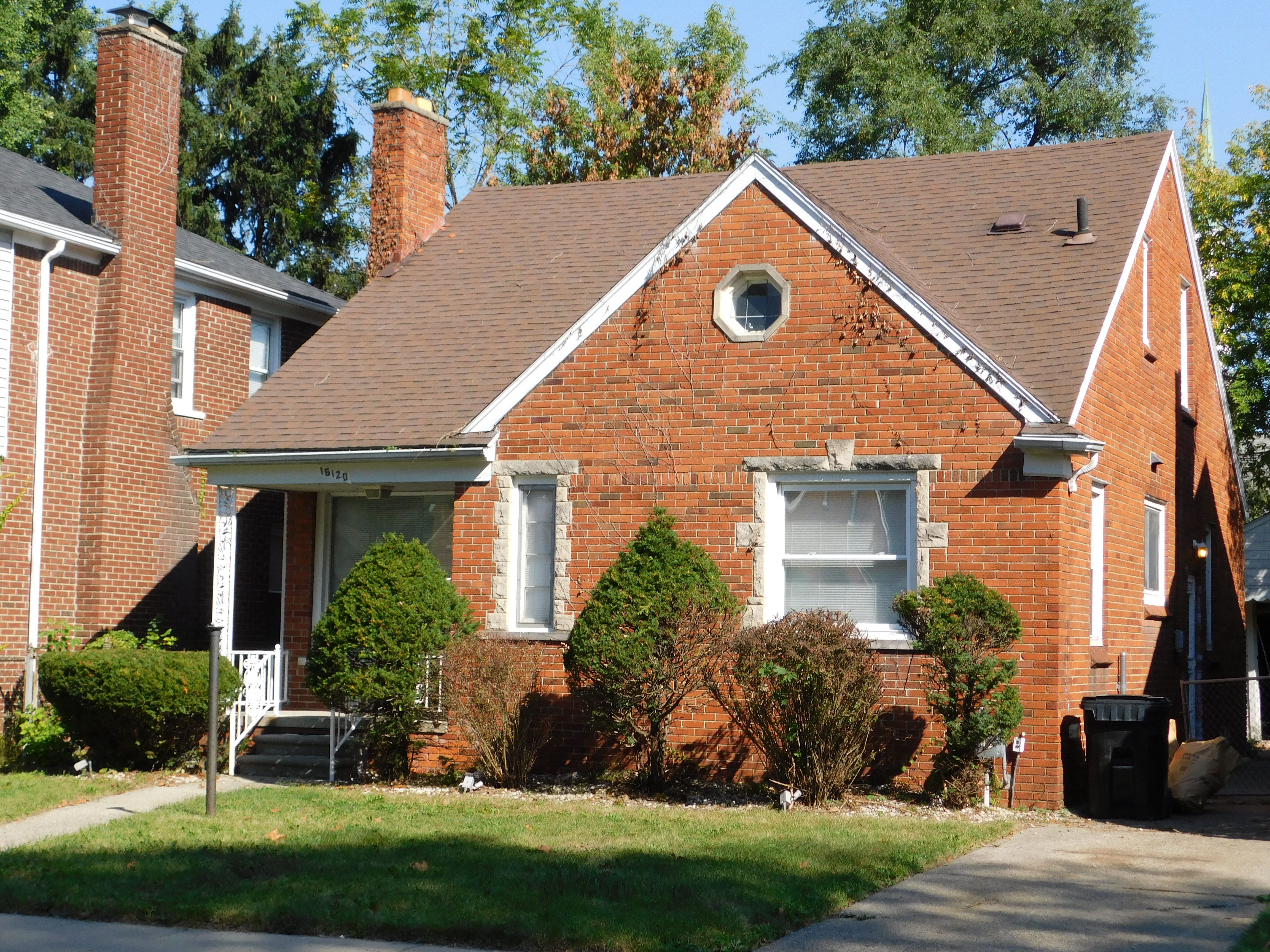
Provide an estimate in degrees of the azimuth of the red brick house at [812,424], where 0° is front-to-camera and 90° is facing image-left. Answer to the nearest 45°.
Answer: approximately 0°

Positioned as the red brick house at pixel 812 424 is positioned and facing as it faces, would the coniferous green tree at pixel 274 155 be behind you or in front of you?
behind

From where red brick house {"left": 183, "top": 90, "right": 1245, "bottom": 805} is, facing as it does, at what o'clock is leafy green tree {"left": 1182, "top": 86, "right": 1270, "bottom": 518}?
The leafy green tree is roughly at 7 o'clock from the red brick house.

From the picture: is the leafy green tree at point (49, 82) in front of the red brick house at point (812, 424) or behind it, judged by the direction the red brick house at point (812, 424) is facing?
behind

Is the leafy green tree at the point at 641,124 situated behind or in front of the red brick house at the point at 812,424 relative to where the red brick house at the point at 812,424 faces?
behind

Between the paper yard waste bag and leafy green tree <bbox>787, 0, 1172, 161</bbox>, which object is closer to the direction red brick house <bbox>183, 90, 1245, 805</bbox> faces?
the paper yard waste bag

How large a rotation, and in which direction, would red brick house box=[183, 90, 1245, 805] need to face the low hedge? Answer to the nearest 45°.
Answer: approximately 90° to its right

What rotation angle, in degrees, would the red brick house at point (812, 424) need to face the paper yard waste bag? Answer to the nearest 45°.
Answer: approximately 90° to its left

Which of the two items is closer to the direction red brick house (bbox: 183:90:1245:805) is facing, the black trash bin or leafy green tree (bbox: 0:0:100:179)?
the black trash bin

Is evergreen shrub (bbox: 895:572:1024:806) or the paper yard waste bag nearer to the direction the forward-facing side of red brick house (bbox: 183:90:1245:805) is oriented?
the evergreen shrub

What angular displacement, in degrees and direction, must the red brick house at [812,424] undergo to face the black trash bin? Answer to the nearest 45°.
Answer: approximately 45° to its left

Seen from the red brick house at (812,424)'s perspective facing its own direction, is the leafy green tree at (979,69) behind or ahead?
behind
